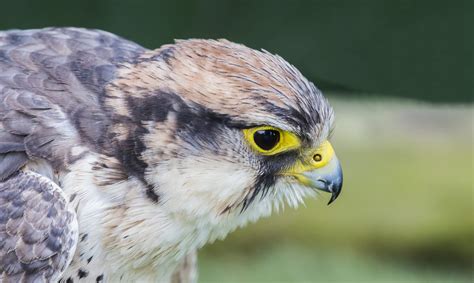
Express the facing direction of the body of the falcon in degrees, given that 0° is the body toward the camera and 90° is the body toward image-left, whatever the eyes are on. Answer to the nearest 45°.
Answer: approximately 270°
